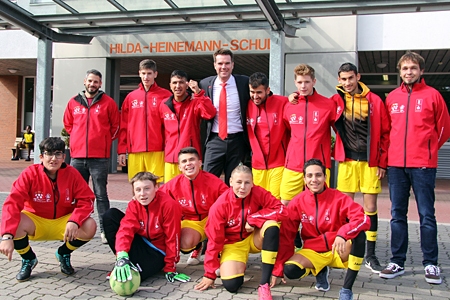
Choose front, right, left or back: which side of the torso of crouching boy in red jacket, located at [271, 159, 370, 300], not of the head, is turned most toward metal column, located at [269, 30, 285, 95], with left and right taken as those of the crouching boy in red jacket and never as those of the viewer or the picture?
back

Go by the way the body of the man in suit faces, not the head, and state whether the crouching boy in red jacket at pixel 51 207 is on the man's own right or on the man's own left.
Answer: on the man's own right

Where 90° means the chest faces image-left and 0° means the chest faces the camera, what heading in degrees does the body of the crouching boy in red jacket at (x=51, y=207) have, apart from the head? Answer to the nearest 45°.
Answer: approximately 0°

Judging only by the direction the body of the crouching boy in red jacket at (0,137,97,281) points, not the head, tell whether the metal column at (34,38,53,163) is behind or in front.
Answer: behind

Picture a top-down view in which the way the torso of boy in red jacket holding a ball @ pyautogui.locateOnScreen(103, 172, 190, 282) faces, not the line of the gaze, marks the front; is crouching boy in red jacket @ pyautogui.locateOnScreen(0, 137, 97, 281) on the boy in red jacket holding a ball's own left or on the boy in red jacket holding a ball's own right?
on the boy in red jacket holding a ball's own right

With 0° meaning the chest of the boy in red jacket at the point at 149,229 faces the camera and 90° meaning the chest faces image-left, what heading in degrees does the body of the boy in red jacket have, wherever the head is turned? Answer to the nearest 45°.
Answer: approximately 45°

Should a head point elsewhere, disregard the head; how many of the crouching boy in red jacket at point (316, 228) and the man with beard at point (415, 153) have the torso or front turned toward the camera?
2

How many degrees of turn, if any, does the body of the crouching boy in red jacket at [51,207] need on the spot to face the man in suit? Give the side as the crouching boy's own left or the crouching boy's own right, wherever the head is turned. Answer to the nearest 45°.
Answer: approximately 90° to the crouching boy's own left

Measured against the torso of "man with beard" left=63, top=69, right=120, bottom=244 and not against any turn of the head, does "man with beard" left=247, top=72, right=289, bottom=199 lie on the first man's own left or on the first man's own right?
on the first man's own left

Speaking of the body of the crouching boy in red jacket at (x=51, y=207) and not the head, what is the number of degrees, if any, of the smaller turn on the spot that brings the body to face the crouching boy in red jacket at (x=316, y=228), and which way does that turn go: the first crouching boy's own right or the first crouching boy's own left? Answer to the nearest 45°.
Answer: approximately 45° to the first crouching boy's own left
